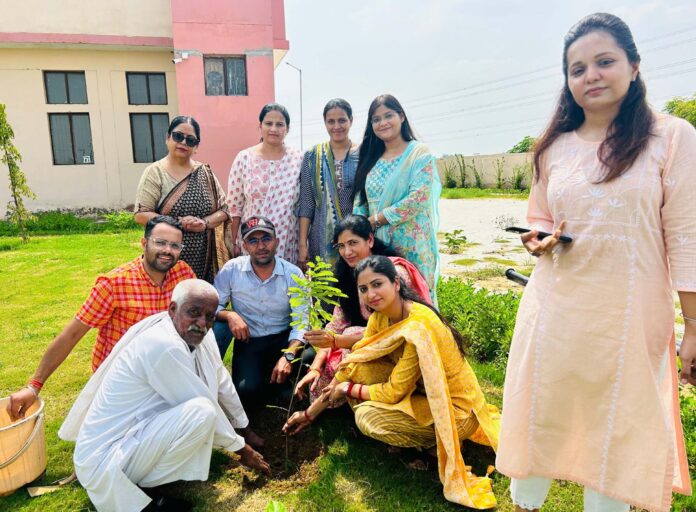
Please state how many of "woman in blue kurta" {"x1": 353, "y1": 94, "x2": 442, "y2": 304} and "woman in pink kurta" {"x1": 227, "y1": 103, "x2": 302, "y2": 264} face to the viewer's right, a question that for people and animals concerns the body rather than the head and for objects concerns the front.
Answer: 0

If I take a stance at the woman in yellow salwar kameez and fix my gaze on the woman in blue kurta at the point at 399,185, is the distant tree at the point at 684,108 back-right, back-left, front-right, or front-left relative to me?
front-right

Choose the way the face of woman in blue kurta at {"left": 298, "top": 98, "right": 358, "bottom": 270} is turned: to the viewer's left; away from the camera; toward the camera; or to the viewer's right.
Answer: toward the camera

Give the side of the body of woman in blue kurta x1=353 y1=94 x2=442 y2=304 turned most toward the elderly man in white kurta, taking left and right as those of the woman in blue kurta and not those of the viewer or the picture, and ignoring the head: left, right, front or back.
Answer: front

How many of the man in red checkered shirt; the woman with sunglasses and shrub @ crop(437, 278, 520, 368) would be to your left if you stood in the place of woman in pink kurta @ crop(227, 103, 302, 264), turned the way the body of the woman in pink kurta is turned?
1

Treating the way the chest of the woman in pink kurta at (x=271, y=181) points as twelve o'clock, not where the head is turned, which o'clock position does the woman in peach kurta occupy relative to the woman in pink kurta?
The woman in peach kurta is roughly at 11 o'clock from the woman in pink kurta.

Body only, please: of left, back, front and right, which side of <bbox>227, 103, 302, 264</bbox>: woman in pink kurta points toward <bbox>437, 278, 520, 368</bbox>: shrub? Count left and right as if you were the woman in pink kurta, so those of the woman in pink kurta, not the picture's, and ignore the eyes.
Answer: left

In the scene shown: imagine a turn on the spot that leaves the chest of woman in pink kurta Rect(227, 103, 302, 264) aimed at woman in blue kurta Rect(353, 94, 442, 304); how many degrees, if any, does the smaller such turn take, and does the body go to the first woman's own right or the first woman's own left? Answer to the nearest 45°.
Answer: approximately 45° to the first woman's own left

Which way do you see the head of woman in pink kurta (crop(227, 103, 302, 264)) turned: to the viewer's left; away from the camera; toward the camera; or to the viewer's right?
toward the camera

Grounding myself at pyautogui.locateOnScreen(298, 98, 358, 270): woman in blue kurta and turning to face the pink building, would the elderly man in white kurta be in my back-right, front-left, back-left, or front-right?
back-left

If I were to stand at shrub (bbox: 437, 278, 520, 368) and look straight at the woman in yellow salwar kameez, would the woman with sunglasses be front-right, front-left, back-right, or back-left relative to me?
front-right

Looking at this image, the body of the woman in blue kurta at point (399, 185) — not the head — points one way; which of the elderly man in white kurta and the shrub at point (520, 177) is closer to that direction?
the elderly man in white kurta

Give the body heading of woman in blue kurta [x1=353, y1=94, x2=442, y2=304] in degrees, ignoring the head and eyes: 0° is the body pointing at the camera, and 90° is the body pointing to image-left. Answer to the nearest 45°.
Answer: approximately 45°

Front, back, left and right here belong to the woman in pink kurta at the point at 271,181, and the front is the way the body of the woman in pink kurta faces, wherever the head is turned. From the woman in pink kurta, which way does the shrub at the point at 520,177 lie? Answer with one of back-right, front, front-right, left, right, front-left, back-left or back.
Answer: back-left

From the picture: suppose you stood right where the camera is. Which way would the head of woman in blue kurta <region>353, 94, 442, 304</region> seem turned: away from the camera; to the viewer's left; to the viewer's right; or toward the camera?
toward the camera

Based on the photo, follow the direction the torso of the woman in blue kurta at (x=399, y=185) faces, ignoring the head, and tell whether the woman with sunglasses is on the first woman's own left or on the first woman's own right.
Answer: on the first woman's own right

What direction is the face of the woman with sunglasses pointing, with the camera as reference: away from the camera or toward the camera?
toward the camera

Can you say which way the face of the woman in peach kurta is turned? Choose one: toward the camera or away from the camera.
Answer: toward the camera

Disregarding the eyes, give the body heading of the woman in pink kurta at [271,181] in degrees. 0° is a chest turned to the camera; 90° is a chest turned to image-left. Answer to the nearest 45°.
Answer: approximately 0°
